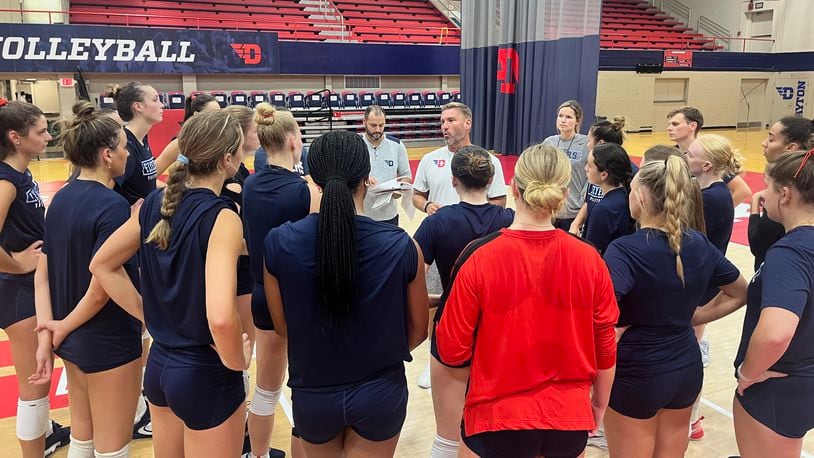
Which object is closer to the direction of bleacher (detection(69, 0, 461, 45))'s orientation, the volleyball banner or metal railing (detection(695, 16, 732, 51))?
the volleyball banner

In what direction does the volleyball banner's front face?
toward the camera

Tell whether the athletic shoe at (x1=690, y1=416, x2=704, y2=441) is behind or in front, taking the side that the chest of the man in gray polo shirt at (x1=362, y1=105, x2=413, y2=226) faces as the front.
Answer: in front

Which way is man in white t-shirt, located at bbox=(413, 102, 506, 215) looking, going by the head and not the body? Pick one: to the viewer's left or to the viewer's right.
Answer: to the viewer's left

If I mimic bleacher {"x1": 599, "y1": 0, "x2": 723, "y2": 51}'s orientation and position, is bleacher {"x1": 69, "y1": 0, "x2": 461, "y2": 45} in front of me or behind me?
in front

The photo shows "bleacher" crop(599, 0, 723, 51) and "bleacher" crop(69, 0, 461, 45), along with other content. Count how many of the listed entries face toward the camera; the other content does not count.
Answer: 2

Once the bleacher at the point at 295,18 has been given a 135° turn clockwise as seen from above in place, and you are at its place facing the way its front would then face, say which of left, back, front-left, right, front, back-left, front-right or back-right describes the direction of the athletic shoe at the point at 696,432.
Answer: back-left

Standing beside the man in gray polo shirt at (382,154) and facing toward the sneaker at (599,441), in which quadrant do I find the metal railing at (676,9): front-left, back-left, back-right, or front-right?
back-left

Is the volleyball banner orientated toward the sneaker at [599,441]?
yes

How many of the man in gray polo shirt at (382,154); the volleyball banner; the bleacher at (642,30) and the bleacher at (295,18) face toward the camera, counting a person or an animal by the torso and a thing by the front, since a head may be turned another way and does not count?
4

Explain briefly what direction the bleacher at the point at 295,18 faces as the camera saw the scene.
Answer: facing the viewer

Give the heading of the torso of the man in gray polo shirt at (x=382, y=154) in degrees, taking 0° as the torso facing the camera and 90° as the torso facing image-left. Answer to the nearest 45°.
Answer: approximately 0°
